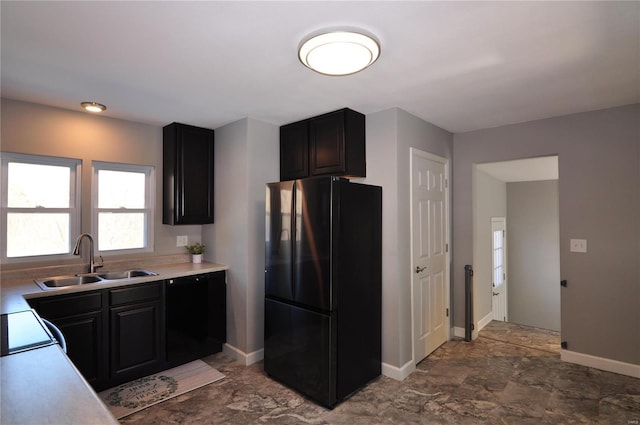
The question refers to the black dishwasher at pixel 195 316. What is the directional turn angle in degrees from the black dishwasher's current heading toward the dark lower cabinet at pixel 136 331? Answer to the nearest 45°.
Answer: approximately 90° to its right

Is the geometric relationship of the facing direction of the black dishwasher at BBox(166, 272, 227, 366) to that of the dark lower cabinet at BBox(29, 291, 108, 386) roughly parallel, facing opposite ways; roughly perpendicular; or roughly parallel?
roughly parallel

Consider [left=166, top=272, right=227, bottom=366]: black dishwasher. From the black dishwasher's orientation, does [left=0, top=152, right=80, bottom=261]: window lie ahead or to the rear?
to the rear

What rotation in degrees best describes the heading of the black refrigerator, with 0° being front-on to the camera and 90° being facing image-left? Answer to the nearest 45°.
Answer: approximately 45°

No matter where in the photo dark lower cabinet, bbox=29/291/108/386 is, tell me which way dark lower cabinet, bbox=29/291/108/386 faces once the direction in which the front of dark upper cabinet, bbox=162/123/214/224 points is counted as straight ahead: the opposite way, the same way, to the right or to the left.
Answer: the same way

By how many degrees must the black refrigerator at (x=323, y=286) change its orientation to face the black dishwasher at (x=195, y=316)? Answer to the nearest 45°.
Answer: approximately 90° to its right

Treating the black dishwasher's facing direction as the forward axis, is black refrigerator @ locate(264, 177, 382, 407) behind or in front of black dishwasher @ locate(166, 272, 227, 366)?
in front

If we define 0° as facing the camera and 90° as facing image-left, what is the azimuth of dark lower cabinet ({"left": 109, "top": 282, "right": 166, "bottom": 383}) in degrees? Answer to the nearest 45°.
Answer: approximately 315°

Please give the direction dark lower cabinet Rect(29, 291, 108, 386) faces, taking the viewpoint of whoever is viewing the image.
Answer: facing the viewer and to the right of the viewer

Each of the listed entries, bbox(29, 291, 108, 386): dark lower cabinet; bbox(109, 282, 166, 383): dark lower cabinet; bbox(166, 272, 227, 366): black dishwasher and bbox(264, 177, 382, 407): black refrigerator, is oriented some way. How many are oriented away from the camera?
0

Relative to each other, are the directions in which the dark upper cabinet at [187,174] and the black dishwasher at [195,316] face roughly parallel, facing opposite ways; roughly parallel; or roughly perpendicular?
roughly parallel

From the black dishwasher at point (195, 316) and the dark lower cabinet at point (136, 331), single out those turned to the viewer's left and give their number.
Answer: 0

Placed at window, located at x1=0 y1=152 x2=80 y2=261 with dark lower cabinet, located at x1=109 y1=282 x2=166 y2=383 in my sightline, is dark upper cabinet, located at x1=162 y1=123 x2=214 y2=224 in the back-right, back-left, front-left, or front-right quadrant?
front-left
